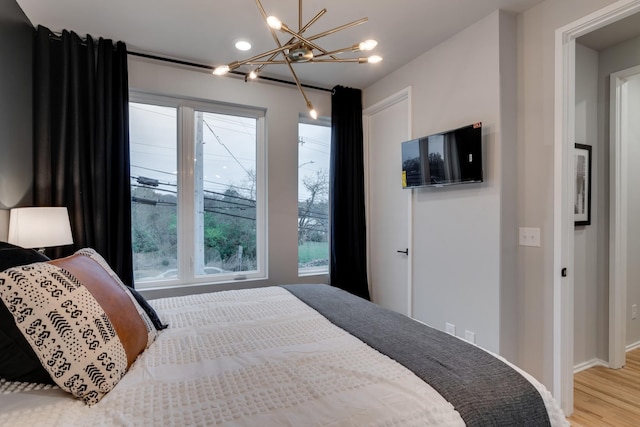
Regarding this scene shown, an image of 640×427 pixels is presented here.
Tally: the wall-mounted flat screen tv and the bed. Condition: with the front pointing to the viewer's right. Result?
1

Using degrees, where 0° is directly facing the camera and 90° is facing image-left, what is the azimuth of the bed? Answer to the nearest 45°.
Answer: approximately 270°

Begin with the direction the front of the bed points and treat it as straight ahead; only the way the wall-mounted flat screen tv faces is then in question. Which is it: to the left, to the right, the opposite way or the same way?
the opposite way

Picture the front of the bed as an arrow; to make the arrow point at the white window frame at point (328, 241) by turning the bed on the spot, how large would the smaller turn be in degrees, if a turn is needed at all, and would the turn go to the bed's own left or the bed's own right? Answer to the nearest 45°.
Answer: approximately 90° to the bed's own left

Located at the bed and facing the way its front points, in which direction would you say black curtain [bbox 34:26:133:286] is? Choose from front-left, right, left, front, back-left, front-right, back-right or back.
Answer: back-left

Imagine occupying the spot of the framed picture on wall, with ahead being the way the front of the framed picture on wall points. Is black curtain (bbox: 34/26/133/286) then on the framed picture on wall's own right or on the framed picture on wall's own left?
on the framed picture on wall's own right

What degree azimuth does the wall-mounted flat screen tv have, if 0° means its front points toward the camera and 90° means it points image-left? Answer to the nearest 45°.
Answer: approximately 45°
